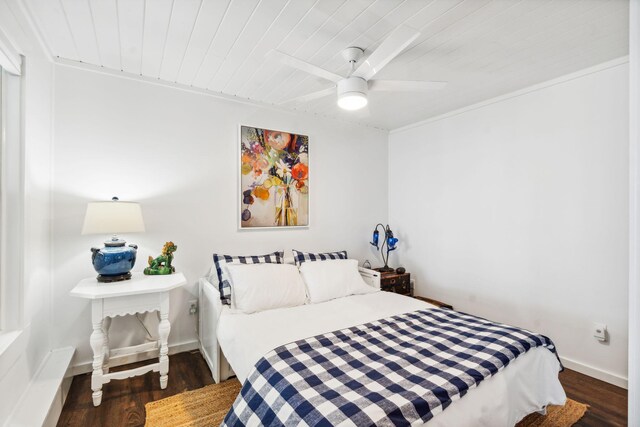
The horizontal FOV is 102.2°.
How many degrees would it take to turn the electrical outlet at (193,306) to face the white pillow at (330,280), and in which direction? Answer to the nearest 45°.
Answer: approximately 45° to its left

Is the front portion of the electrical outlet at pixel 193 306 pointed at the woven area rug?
yes

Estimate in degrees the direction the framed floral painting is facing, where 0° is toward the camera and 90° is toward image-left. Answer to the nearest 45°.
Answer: approximately 315°

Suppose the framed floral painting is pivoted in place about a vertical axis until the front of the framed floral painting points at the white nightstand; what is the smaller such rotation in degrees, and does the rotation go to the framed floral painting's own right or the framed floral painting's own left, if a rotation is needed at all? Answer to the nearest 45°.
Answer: approximately 90° to the framed floral painting's own right

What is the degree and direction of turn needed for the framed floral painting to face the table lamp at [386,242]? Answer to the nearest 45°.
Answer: approximately 45° to its left

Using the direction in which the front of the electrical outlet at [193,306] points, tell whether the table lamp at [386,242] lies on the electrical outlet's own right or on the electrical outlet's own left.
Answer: on the electrical outlet's own left
